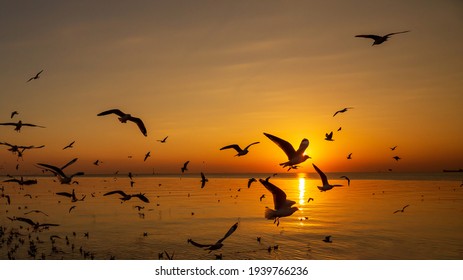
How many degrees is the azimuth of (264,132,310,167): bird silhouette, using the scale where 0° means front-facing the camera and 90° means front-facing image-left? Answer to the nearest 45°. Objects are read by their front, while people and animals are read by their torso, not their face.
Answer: approximately 270°

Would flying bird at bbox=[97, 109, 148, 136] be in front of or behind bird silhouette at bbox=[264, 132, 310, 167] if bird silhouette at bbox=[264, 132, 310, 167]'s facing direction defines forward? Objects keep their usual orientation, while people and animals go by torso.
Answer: behind
